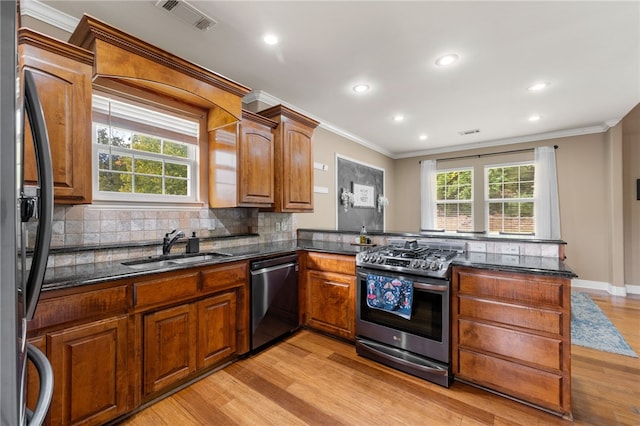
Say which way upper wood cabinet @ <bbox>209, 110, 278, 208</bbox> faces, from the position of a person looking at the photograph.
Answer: facing the viewer and to the right of the viewer

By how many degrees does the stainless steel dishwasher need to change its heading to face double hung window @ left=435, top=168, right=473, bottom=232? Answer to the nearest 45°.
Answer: approximately 90° to its left

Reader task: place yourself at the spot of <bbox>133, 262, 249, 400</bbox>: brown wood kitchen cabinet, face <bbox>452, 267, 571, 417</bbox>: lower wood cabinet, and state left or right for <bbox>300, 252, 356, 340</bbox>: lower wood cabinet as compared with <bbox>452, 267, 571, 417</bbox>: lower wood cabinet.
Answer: left

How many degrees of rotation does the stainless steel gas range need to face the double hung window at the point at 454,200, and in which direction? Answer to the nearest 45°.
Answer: approximately 135° to its right

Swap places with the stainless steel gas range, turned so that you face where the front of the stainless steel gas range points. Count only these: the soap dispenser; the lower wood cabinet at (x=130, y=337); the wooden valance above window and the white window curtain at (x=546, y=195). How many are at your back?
1

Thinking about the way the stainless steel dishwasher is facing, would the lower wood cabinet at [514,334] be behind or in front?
in front

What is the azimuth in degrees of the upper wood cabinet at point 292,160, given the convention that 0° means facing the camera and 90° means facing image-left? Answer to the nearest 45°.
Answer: approximately 315°

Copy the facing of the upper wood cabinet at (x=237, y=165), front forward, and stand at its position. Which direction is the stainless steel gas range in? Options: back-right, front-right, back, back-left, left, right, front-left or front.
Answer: front

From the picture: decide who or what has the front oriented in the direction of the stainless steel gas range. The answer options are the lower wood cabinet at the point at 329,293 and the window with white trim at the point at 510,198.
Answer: the window with white trim

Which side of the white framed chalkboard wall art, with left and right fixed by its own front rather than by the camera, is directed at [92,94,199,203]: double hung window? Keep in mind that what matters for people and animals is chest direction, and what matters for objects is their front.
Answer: right

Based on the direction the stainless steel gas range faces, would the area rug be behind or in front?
behind
